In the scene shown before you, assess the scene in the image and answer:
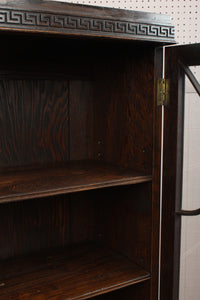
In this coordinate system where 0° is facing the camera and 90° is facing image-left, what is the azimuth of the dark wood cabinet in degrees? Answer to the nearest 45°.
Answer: approximately 315°
